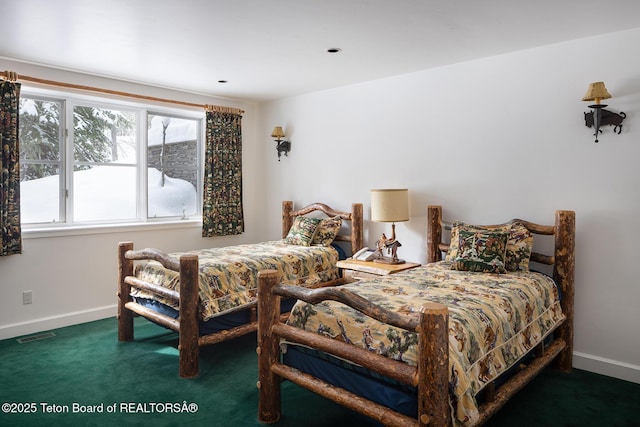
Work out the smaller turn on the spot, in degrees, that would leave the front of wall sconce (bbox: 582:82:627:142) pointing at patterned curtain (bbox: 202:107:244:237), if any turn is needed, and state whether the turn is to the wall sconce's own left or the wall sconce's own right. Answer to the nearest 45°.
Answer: approximately 45° to the wall sconce's own right

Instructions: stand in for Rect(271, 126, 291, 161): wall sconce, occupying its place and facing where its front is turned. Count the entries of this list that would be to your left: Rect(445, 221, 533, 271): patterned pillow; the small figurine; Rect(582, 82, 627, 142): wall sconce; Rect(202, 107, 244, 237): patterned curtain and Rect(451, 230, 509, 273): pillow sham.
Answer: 4

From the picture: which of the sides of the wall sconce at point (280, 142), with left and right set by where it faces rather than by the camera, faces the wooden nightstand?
left

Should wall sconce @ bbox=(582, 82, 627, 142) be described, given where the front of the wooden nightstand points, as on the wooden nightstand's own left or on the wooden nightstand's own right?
on the wooden nightstand's own left

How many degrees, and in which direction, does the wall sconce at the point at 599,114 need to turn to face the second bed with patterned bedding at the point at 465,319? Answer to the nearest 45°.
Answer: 0° — it already faces it

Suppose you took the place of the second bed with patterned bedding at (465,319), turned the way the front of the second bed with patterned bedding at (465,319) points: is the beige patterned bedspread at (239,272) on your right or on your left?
on your right

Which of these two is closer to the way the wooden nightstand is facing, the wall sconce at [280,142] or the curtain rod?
the curtain rod

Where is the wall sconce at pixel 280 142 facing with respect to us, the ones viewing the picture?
facing the viewer and to the left of the viewer

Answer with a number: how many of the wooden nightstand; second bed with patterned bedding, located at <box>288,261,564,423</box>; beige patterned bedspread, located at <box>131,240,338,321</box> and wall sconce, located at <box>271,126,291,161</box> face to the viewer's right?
0

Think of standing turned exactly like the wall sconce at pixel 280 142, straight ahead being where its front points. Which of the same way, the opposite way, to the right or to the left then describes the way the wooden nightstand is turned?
the same way

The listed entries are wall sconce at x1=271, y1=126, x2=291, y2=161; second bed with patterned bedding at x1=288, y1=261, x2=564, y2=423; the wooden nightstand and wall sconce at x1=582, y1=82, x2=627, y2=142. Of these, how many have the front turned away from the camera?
0

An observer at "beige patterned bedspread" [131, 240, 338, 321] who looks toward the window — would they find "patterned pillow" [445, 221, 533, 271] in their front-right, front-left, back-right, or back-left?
back-right

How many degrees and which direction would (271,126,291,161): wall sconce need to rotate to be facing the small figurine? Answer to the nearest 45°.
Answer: approximately 90° to its left

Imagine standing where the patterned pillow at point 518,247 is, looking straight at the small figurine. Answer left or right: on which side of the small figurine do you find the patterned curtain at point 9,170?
left

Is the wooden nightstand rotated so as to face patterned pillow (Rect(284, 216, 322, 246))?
no

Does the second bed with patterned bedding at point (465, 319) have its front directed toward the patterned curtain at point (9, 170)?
no

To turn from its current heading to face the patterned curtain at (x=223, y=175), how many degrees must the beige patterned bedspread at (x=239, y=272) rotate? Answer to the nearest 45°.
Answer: approximately 135° to its right

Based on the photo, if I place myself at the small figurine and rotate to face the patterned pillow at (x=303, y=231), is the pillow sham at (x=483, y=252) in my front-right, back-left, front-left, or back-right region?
back-left

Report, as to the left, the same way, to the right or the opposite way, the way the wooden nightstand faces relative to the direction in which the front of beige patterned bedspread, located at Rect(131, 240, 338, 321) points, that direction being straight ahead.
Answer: the same way

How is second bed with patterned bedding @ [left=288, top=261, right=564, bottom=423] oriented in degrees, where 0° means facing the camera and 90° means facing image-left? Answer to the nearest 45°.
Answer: approximately 45°

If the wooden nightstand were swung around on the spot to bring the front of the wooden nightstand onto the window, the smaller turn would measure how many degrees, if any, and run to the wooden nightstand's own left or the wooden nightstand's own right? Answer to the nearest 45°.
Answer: approximately 45° to the wooden nightstand's own right
